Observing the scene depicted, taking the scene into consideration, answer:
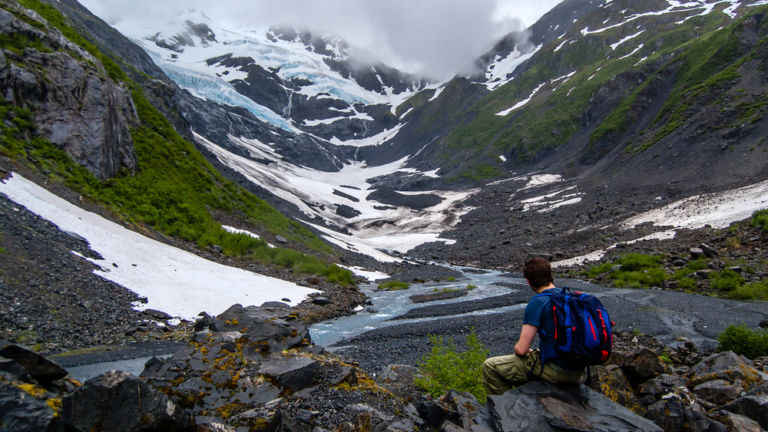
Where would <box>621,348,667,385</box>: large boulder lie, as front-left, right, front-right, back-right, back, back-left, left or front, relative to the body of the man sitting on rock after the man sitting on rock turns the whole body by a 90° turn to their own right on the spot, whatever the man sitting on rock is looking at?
front

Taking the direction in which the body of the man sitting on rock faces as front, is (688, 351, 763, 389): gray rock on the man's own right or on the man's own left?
on the man's own right

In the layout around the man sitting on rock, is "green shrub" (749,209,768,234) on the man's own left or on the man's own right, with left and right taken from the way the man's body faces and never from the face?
on the man's own right

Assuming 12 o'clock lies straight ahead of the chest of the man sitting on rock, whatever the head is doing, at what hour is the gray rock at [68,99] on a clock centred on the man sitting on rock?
The gray rock is roughly at 11 o'clock from the man sitting on rock.

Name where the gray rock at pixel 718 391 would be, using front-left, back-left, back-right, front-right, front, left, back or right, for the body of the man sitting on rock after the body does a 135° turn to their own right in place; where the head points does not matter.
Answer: front-left

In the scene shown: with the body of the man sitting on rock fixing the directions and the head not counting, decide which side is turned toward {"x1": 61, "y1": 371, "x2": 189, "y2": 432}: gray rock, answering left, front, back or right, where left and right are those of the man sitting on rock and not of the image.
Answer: left

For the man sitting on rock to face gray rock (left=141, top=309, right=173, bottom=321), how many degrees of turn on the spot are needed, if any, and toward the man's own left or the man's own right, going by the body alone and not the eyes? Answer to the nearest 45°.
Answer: approximately 45° to the man's own left

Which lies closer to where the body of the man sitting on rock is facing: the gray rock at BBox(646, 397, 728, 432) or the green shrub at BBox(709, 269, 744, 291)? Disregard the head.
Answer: the green shrub

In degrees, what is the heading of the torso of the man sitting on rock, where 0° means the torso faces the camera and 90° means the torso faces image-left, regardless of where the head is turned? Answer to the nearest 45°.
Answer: approximately 135°

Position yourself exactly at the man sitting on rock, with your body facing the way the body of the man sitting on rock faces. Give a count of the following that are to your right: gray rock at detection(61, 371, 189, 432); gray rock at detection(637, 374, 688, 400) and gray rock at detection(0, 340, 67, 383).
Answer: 1

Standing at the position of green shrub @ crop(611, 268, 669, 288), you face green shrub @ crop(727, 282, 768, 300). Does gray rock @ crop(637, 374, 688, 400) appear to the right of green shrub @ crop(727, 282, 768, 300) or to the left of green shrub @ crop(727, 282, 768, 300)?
right

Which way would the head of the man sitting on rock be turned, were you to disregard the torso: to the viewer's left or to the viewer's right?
to the viewer's left

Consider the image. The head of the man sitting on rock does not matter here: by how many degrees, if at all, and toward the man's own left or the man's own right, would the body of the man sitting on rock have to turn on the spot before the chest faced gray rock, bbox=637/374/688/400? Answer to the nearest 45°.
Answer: approximately 90° to the man's own right

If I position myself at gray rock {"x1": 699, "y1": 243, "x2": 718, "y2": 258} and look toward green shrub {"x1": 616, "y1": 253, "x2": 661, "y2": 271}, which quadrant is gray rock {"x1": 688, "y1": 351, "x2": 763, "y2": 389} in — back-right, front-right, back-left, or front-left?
front-left
